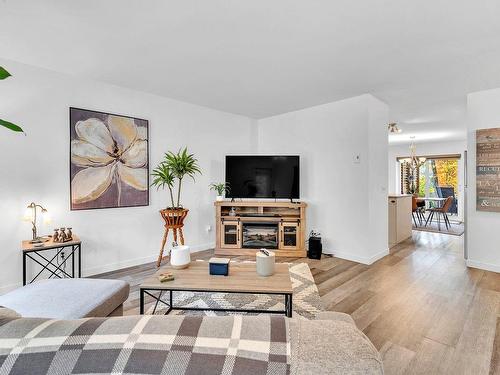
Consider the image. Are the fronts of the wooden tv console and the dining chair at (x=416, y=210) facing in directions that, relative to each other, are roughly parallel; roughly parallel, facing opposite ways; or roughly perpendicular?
roughly perpendicular

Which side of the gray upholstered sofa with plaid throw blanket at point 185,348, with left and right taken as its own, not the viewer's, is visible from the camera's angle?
back

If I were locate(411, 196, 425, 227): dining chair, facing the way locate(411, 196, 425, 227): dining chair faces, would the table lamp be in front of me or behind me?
behind

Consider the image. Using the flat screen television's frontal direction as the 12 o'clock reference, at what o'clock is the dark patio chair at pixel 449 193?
The dark patio chair is roughly at 8 o'clock from the flat screen television.

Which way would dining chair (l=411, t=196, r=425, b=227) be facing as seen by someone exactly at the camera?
facing away from the viewer and to the right of the viewer

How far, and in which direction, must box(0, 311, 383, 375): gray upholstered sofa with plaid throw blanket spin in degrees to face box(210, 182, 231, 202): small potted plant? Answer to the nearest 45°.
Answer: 0° — it already faces it

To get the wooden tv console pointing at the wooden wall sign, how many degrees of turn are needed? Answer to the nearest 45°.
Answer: approximately 90° to its left

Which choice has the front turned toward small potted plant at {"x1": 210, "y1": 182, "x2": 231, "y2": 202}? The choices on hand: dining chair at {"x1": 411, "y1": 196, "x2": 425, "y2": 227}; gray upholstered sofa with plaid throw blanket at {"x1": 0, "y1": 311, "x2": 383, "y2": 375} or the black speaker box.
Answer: the gray upholstered sofa with plaid throw blanket

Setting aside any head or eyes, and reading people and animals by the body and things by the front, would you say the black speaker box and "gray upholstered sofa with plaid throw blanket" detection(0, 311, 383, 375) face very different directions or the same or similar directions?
very different directions

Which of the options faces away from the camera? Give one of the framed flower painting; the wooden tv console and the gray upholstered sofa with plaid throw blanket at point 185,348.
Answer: the gray upholstered sofa with plaid throw blanket

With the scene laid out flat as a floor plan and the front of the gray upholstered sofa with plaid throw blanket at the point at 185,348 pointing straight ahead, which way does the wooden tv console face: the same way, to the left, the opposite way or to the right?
the opposite way

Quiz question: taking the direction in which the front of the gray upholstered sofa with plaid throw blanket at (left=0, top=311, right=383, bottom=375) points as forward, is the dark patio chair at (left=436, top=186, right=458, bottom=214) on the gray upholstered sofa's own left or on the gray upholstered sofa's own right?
on the gray upholstered sofa's own right
